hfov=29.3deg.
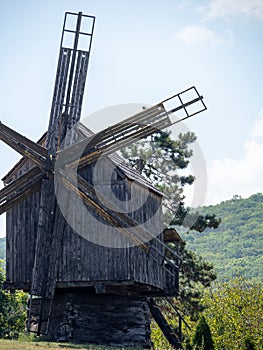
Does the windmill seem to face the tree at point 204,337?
no

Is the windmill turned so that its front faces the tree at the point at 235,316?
no

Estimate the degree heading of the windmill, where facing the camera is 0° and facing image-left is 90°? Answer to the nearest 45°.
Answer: approximately 45°

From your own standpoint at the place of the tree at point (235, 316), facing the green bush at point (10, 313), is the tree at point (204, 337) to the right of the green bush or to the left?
left

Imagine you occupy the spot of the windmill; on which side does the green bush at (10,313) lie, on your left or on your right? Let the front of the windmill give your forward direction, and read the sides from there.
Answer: on your right

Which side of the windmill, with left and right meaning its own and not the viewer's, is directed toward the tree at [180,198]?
back
